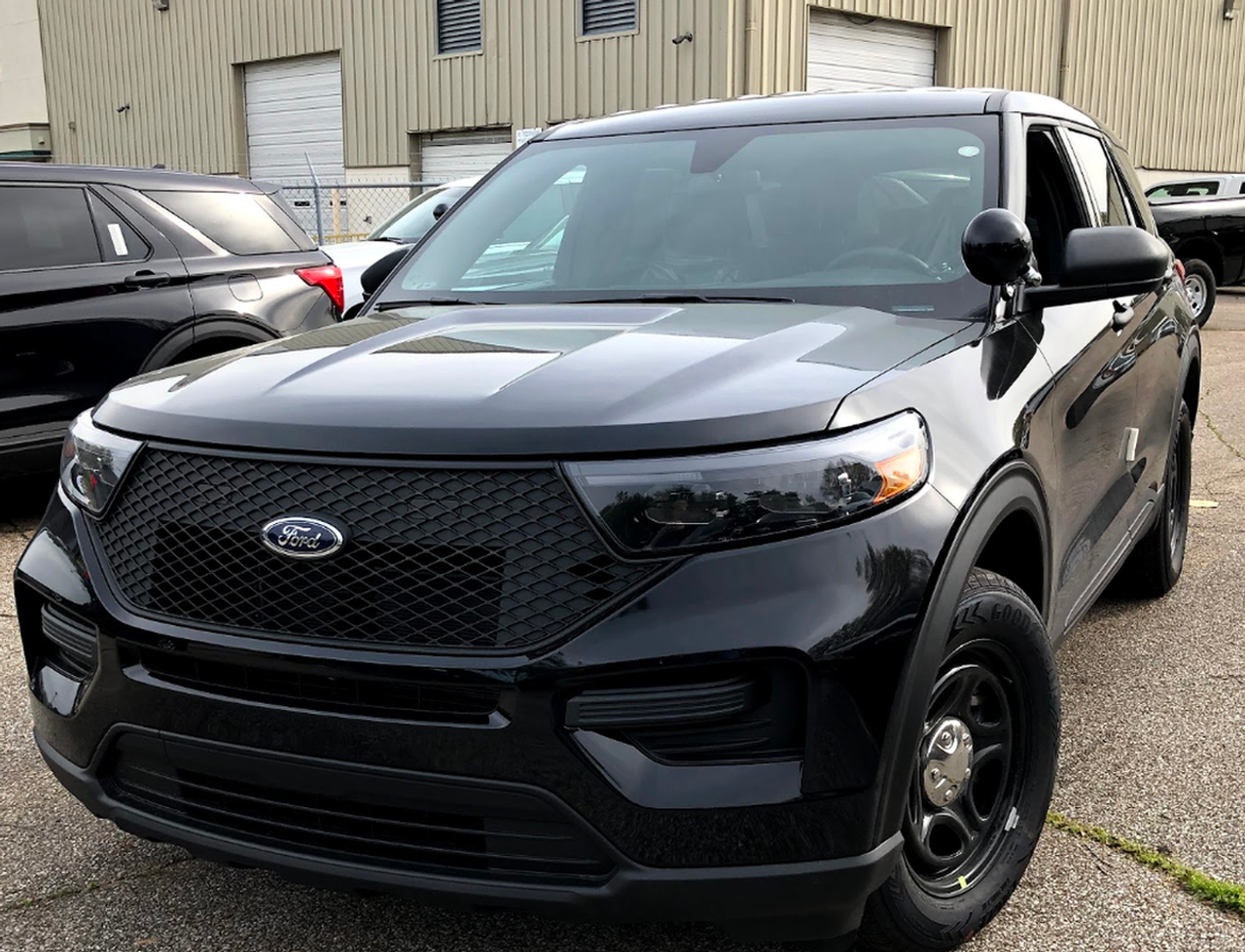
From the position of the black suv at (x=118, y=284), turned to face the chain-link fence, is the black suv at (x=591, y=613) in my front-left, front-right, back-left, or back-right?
back-right

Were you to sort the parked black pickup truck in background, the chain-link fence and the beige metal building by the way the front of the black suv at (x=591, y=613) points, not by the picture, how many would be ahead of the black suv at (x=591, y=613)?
0

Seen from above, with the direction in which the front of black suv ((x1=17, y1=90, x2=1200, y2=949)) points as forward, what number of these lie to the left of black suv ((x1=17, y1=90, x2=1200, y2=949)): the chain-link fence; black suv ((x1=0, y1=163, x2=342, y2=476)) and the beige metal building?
0

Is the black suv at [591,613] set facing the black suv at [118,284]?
no

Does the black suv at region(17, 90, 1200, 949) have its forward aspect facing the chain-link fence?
no

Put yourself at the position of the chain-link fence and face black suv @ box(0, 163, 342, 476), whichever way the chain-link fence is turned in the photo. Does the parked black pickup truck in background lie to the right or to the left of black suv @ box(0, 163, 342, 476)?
left

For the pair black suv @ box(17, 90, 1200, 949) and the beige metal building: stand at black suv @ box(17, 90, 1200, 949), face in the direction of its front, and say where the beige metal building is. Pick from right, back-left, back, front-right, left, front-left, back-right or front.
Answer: back-right

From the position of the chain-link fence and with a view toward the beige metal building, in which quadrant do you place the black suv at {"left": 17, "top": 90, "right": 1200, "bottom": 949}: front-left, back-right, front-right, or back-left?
back-right
